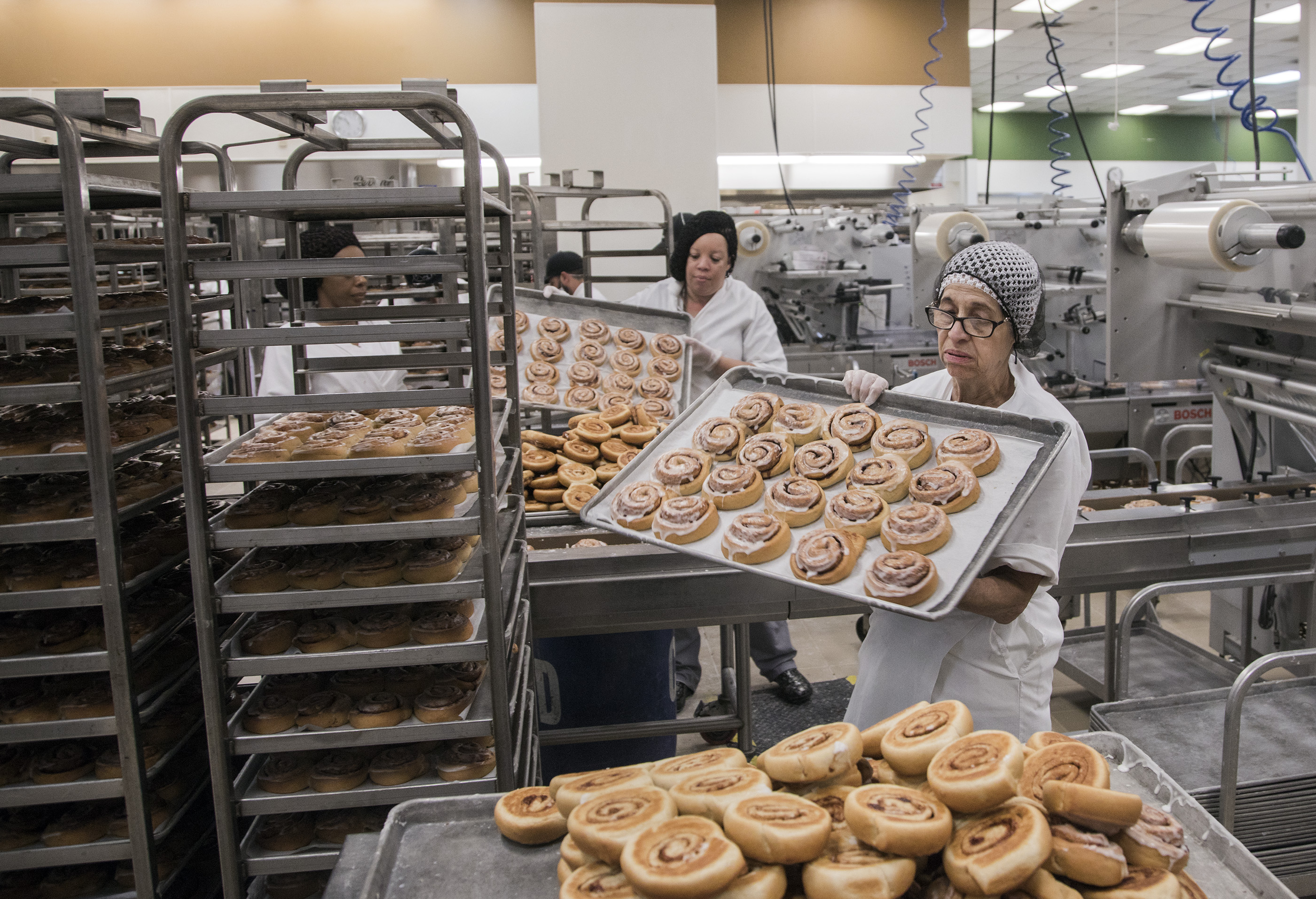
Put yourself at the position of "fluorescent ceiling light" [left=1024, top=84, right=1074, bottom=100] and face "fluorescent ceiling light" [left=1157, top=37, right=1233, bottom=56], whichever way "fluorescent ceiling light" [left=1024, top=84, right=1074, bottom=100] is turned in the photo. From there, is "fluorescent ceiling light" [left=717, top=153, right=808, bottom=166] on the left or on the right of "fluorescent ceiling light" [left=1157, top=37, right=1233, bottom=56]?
right

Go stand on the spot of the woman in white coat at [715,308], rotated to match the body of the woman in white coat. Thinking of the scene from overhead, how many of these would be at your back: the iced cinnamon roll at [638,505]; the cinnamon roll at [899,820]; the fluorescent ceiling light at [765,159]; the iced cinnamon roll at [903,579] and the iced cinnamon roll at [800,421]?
1

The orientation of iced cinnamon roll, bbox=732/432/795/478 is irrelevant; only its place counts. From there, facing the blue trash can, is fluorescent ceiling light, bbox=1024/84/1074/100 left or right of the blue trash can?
right

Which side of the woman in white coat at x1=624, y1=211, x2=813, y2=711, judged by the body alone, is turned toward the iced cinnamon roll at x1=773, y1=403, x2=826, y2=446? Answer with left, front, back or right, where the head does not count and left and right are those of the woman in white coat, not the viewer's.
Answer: front

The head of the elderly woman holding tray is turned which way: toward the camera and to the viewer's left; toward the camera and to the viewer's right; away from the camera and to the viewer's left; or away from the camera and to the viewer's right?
toward the camera and to the viewer's left

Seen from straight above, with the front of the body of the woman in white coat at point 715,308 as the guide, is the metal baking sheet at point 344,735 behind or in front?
in front

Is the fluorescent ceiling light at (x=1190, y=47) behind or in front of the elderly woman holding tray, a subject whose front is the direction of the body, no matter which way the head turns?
behind

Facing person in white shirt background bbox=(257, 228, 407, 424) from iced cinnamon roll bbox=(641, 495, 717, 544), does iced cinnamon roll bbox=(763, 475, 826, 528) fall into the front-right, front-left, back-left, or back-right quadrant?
back-right

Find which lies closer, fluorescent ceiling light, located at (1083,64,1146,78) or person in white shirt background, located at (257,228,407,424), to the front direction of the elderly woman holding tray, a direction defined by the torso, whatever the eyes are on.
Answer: the person in white shirt background

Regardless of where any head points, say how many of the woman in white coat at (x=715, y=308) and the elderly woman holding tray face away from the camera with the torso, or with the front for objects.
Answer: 0

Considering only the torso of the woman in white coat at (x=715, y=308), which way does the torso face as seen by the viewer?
toward the camera

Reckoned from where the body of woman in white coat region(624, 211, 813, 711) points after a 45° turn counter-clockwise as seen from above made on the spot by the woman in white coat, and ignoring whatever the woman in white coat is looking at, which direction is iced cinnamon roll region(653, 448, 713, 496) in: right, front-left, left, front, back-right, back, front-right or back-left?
front-right

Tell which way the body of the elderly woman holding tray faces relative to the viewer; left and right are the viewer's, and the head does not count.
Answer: facing the viewer and to the left of the viewer
